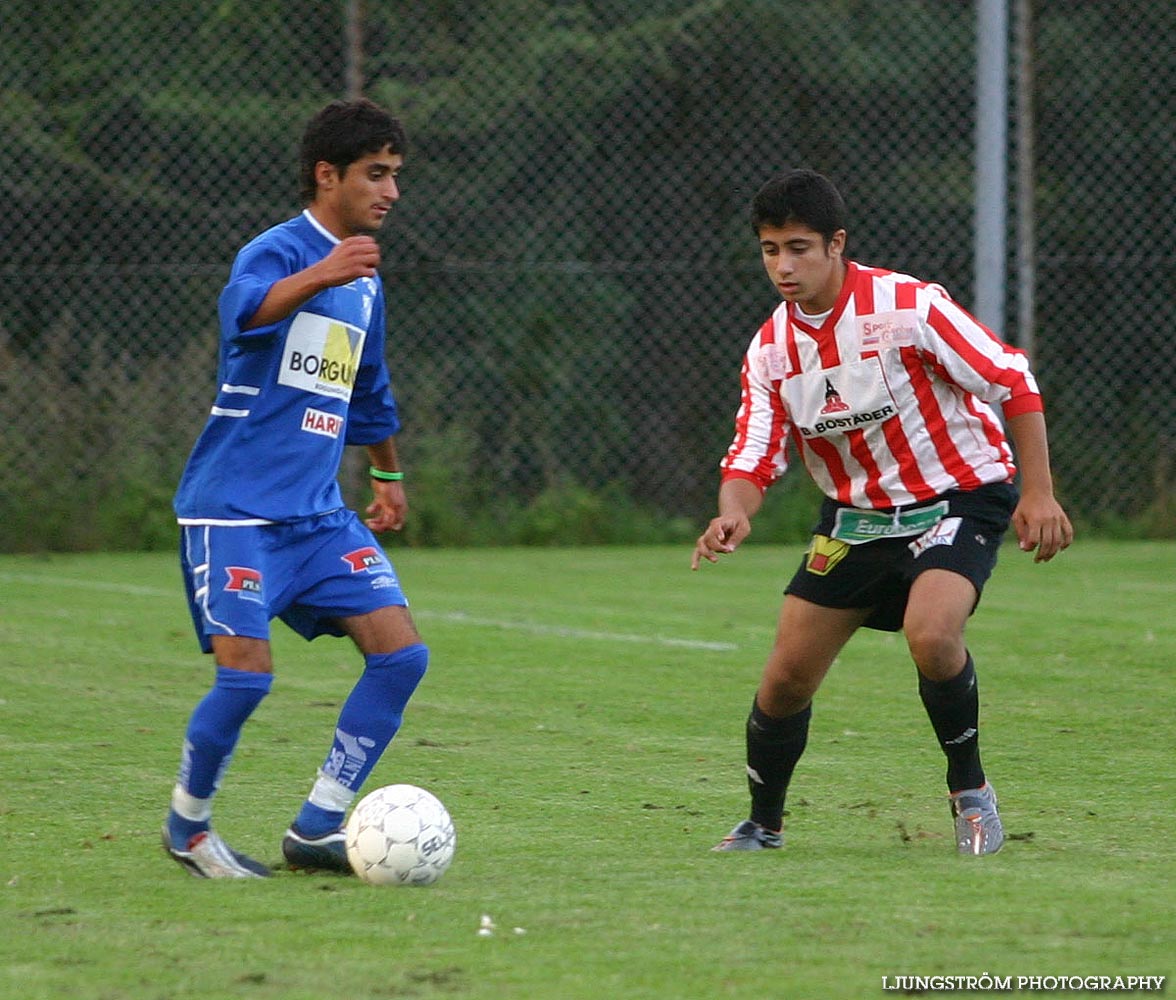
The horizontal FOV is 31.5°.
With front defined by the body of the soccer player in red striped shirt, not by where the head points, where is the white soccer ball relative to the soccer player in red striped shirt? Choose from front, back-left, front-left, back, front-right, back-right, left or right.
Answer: front

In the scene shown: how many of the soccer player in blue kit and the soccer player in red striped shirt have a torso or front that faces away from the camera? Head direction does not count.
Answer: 0

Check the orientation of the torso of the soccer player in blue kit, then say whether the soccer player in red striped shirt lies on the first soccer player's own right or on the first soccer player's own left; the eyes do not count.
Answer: on the first soccer player's own left

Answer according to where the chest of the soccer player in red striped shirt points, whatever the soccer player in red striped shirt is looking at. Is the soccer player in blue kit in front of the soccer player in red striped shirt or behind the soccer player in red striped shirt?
in front

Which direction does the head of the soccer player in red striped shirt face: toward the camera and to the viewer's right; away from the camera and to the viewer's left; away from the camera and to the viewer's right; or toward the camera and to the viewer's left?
toward the camera and to the viewer's left

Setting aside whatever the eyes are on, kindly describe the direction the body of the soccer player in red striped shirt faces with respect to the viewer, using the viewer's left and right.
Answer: facing the viewer and to the left of the viewer

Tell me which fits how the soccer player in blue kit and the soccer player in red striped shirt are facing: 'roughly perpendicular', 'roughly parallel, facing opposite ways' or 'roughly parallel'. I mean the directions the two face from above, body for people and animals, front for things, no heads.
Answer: roughly perpendicular

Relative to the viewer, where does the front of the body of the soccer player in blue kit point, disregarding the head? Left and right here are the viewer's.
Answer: facing the viewer and to the right of the viewer
